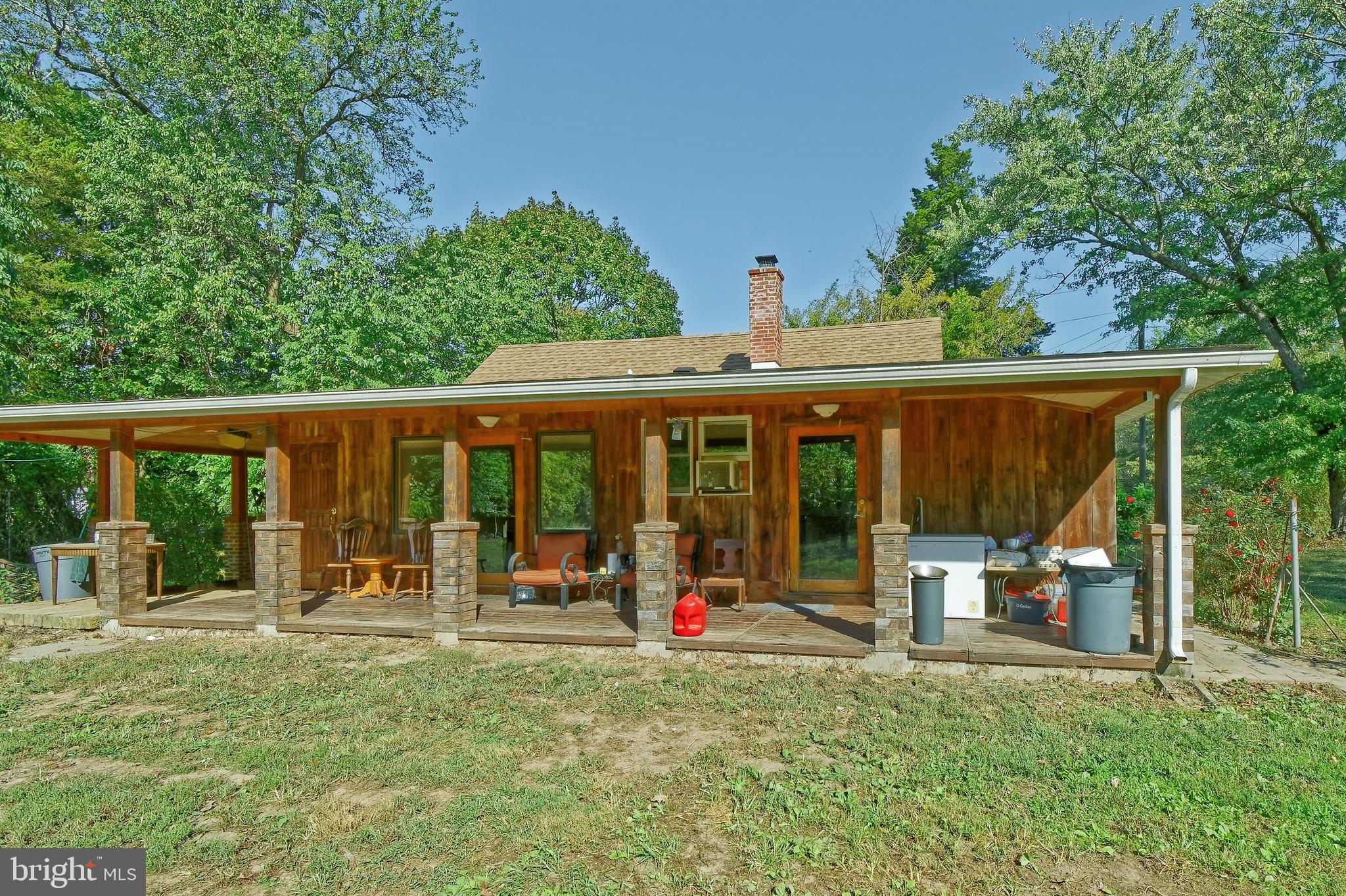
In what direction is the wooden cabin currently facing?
toward the camera

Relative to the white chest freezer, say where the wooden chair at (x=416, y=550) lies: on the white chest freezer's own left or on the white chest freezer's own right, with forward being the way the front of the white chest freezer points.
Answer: on the white chest freezer's own right

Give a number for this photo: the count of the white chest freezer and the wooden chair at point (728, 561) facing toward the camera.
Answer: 2

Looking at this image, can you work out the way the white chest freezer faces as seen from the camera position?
facing the viewer

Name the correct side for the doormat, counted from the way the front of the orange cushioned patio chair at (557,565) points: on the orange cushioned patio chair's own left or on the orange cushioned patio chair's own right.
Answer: on the orange cushioned patio chair's own left

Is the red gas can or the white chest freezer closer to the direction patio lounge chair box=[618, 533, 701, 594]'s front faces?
the red gas can

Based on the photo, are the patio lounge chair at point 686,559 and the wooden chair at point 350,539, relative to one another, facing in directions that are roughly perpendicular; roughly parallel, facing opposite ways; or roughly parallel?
roughly parallel

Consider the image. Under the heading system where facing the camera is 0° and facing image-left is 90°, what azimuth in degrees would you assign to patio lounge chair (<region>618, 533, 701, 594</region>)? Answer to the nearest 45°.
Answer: approximately 45°

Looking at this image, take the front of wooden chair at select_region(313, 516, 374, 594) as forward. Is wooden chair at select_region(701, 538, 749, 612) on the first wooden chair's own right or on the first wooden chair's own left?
on the first wooden chair's own left

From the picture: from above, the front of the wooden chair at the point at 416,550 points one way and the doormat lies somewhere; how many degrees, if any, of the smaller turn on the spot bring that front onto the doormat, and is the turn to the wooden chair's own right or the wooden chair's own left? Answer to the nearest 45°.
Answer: approximately 90° to the wooden chair's own left
